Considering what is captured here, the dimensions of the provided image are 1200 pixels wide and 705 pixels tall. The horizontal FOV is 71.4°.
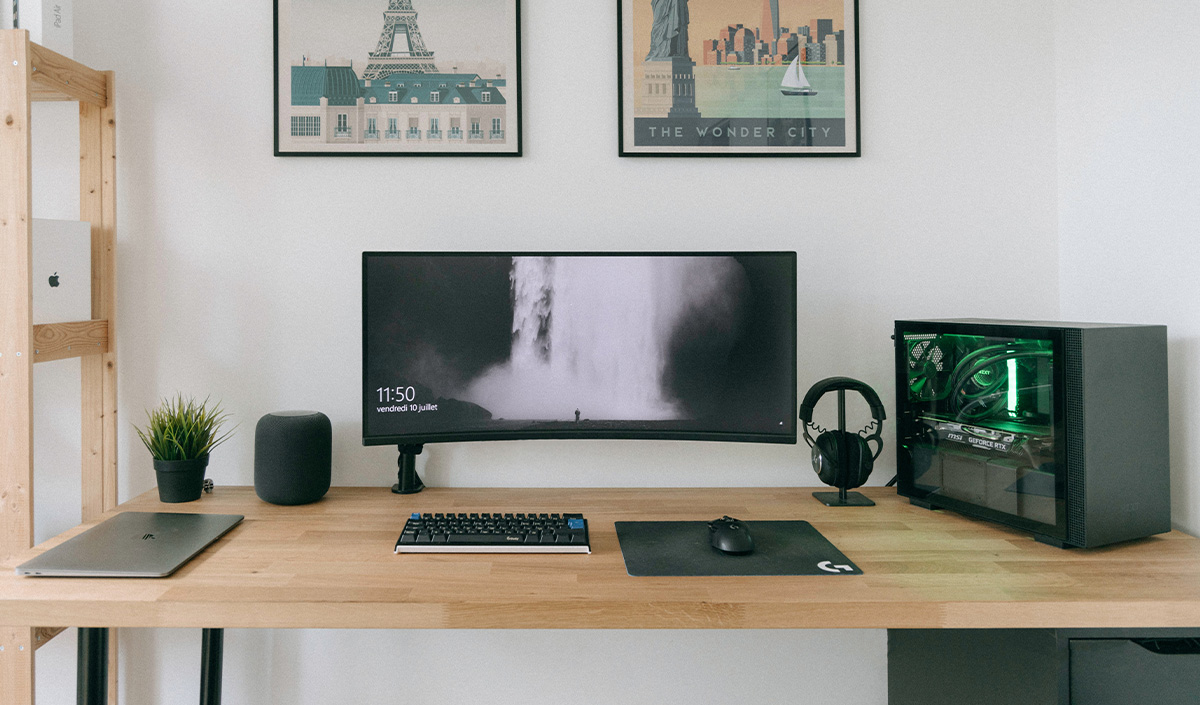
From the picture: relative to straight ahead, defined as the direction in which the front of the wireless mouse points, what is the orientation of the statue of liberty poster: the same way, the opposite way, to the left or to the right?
the opposite way

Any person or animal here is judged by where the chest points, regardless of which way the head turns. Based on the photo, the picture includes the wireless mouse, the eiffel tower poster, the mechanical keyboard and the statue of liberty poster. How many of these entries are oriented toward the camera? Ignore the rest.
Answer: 3

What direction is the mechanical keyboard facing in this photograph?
toward the camera

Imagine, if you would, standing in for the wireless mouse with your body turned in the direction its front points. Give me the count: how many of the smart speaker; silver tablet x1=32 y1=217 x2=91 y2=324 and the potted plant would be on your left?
3

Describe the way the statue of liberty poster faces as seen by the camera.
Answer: facing the viewer

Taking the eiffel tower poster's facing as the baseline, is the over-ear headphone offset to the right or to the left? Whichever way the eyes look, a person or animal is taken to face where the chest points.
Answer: on its left

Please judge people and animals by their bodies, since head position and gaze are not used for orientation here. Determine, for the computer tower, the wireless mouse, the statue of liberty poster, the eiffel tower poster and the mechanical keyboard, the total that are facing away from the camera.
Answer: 1

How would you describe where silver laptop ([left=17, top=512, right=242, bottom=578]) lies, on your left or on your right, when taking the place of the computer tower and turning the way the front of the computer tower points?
on your right

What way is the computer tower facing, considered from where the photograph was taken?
facing the viewer and to the right of the viewer

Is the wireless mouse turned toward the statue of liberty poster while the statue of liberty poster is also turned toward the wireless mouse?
yes

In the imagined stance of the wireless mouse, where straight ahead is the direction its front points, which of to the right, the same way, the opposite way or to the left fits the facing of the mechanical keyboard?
the opposite way

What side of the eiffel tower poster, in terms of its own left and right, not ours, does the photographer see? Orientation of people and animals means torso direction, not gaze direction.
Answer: front

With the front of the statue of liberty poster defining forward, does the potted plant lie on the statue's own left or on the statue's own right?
on the statue's own right

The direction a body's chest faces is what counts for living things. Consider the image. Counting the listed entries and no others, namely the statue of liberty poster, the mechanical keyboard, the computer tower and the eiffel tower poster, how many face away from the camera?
0

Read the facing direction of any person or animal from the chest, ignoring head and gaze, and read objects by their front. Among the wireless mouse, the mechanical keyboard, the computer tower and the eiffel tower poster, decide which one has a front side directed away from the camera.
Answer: the wireless mouse
